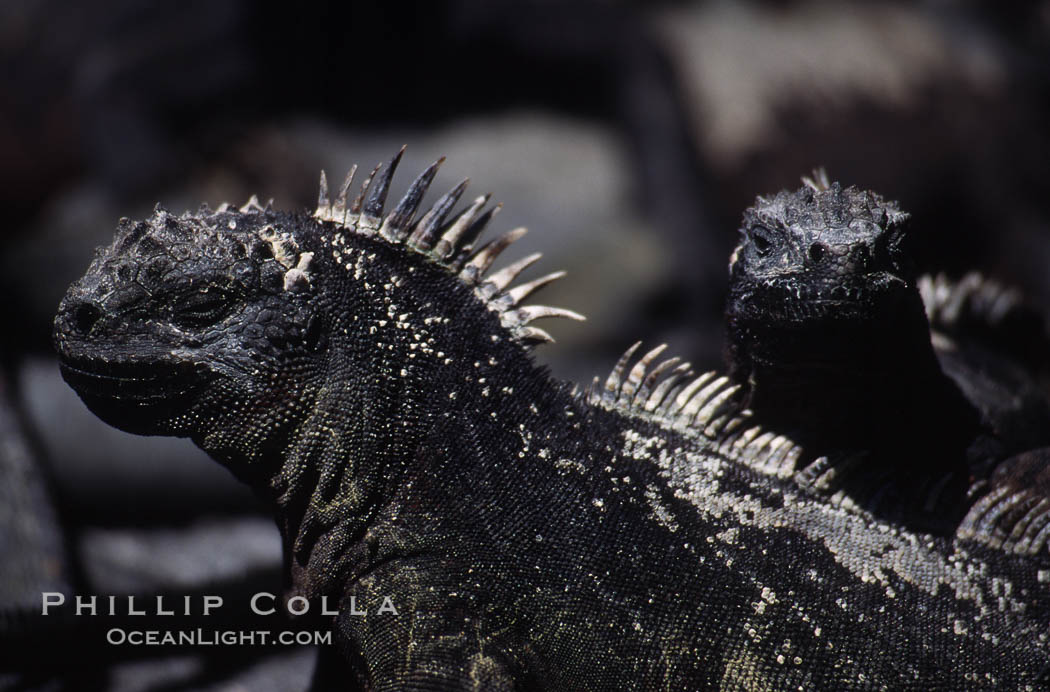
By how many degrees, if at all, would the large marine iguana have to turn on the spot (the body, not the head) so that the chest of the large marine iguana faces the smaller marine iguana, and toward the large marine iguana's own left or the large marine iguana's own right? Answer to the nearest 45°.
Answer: approximately 180°

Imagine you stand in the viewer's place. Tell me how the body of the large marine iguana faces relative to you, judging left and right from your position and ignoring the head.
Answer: facing to the left of the viewer
